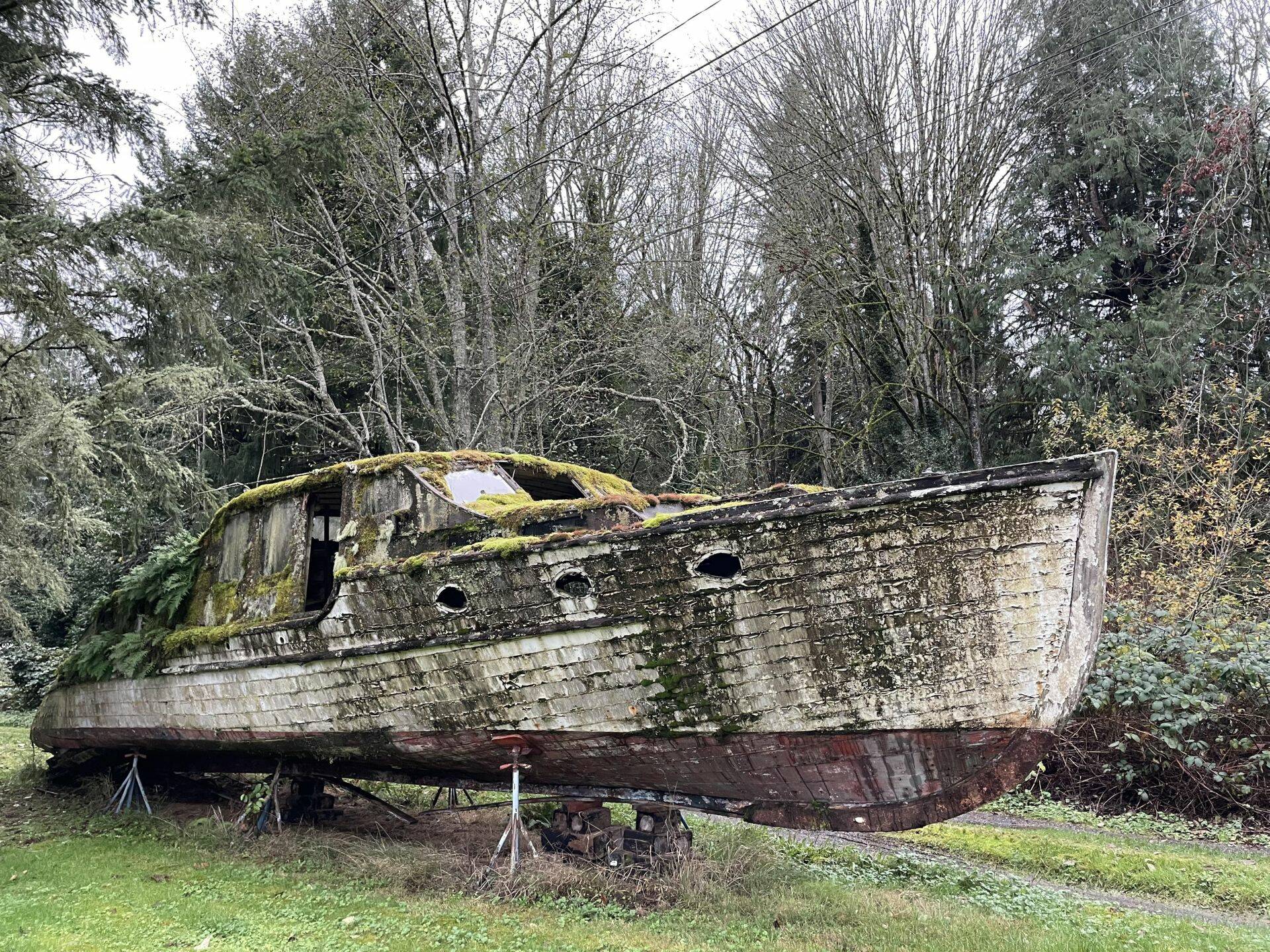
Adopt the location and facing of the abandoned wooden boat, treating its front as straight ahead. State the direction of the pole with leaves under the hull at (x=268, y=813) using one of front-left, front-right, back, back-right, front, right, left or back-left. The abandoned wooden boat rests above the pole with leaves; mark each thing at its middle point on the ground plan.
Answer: back

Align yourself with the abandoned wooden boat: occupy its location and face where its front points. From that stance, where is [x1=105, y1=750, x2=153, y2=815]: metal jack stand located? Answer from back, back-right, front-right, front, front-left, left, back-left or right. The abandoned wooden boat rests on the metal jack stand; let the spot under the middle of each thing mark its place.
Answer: back

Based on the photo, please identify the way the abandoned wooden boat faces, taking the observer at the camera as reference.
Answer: facing the viewer and to the right of the viewer

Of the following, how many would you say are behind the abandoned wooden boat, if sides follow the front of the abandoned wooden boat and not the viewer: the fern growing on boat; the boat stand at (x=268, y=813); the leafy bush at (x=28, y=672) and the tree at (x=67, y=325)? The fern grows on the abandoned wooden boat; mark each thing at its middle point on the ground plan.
4

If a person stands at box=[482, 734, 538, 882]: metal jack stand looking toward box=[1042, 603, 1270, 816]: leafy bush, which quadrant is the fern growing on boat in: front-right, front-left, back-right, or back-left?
back-left

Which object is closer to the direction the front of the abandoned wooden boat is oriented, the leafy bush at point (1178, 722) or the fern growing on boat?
the leafy bush

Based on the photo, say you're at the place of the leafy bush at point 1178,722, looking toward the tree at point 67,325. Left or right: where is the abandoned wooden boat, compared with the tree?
left

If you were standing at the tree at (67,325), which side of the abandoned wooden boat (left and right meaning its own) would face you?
back

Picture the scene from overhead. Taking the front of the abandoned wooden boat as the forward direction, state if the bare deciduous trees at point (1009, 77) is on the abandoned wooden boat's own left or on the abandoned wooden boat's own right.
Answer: on the abandoned wooden boat's own left

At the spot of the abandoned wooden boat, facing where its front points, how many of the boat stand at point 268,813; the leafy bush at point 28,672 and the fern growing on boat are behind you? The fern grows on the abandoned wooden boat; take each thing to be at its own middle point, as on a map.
3

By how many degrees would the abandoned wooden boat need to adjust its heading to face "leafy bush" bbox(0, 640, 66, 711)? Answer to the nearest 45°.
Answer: approximately 180°
